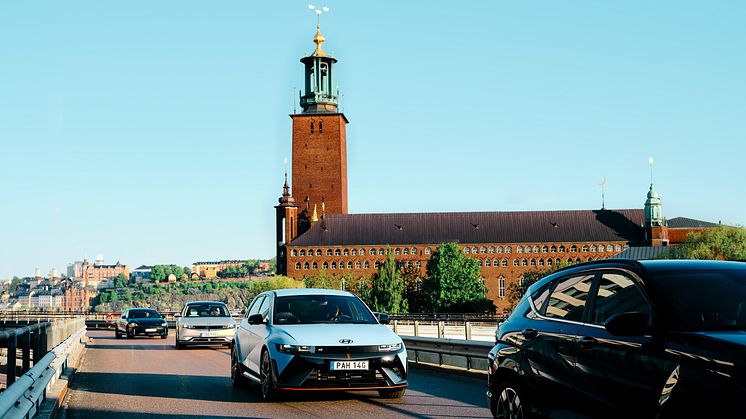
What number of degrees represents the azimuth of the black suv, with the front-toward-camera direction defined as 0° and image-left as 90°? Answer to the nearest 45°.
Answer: approximately 315°

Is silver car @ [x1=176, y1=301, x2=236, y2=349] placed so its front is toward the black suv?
yes

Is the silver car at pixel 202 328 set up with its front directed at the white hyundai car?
yes

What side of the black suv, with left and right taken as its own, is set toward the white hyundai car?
back

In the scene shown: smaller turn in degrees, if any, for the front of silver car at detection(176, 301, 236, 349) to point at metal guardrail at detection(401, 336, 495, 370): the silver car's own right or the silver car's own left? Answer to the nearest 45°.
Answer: approximately 45° to the silver car's own left

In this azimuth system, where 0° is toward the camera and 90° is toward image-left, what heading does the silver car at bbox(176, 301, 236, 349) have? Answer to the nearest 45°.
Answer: approximately 0°

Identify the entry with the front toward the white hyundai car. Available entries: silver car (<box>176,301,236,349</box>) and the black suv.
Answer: the silver car
